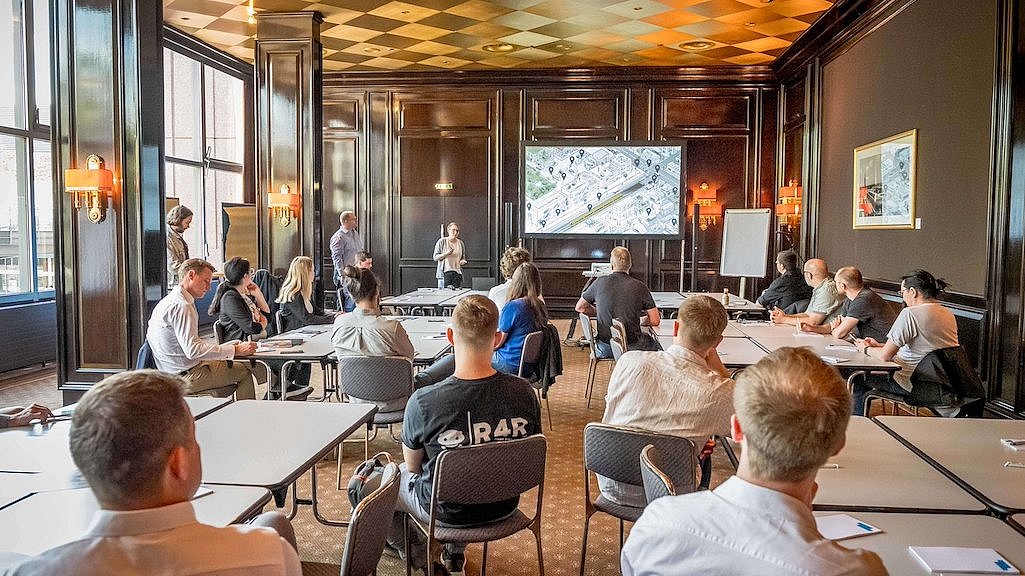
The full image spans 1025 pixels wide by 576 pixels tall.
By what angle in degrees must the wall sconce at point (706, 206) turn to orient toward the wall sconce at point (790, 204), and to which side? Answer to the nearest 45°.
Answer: approximately 45° to its left

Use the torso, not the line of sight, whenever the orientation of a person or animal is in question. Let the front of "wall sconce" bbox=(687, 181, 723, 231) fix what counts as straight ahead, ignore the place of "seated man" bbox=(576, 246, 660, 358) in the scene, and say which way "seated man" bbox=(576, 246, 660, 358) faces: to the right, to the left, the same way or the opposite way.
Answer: the opposite way

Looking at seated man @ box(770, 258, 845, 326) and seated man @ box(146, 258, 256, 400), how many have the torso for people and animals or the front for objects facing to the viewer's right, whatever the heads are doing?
1

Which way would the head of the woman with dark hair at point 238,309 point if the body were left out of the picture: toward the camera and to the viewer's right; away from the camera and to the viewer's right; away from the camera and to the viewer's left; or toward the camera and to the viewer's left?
away from the camera and to the viewer's right

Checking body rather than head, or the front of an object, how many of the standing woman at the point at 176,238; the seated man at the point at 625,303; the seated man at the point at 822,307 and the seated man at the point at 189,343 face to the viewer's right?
2

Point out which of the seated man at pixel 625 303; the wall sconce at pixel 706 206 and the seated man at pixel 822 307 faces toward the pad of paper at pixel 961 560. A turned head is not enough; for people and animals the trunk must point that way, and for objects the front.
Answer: the wall sconce

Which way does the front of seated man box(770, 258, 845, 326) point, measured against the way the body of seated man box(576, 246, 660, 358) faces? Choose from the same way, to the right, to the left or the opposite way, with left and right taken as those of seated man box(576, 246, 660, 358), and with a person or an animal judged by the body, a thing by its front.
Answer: to the left

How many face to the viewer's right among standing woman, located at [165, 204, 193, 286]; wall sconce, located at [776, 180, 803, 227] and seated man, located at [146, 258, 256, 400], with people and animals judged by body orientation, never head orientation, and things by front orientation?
2

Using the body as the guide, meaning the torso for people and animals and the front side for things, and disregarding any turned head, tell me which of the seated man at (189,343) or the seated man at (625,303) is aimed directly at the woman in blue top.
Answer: the seated man at (189,343)

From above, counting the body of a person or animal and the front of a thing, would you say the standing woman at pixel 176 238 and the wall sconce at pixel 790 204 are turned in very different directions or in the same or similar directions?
very different directions

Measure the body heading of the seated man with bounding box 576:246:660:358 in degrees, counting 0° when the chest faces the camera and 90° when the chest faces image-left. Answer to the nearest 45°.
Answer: approximately 180°

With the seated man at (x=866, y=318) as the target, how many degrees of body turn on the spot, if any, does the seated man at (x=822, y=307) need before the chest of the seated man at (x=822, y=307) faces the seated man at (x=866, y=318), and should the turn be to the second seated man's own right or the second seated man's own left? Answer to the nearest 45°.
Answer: approximately 90° to the second seated man's own left

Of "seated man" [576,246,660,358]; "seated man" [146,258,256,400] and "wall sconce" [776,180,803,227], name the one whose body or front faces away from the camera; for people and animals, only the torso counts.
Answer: "seated man" [576,246,660,358]

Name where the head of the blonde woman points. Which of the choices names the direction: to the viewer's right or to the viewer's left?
to the viewer's right

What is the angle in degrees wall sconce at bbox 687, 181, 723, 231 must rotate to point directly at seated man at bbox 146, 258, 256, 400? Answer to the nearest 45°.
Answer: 0° — it already faces them
